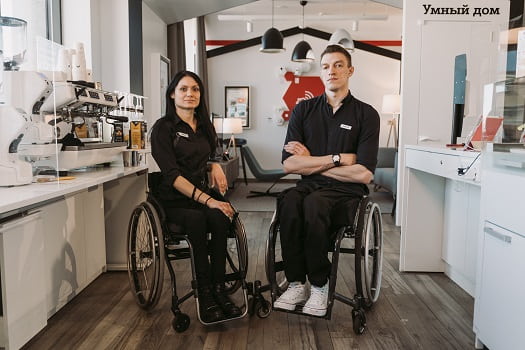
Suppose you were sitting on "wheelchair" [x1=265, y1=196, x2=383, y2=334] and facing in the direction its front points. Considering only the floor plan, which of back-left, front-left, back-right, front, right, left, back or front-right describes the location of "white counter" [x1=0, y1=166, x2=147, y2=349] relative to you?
front-right

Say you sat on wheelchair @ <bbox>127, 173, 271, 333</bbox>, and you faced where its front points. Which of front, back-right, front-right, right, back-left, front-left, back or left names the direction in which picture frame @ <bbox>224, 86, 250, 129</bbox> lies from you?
back-left

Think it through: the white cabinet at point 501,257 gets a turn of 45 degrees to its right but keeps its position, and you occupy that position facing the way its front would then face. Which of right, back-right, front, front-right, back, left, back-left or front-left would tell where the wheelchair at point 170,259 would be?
front

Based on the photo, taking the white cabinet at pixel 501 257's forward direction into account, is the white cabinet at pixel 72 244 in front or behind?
in front

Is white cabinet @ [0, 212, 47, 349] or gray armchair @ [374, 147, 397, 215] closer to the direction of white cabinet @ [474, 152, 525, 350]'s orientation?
the white cabinet

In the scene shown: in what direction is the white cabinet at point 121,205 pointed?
to the viewer's right

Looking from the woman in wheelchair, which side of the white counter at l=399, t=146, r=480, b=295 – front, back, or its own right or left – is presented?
front

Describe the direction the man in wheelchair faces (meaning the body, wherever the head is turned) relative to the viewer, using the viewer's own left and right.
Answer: facing the viewer and to the left of the viewer

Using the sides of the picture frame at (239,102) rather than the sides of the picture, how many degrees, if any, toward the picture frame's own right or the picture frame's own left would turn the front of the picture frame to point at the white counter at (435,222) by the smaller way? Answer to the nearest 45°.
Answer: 0° — it already faces it

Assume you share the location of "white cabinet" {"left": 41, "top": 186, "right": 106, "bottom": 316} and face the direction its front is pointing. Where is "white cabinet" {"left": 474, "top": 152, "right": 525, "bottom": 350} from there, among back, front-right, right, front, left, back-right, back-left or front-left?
front

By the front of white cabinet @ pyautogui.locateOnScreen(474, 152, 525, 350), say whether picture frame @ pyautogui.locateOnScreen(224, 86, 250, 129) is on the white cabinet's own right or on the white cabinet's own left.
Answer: on the white cabinet's own right

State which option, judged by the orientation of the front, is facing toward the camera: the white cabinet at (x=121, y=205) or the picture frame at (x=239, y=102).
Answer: the picture frame

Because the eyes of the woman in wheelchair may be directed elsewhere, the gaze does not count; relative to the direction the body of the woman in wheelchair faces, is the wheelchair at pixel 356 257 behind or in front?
in front

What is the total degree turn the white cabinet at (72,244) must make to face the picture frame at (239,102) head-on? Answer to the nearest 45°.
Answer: approximately 90° to its left

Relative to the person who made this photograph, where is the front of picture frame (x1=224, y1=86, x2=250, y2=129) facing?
facing the viewer

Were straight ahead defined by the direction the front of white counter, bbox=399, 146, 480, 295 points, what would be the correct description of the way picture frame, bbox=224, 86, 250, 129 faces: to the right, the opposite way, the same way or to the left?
to the left

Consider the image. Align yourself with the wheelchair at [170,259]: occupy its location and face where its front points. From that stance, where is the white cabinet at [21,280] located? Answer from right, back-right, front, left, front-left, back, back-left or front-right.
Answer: right

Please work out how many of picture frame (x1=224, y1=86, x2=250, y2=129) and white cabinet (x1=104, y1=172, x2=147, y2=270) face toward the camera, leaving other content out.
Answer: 1

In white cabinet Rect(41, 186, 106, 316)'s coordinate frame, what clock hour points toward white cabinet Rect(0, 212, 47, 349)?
white cabinet Rect(0, 212, 47, 349) is roughly at 2 o'clock from white cabinet Rect(41, 186, 106, 316).

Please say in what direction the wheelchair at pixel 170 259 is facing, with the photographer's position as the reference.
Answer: facing the viewer and to the right of the viewer
